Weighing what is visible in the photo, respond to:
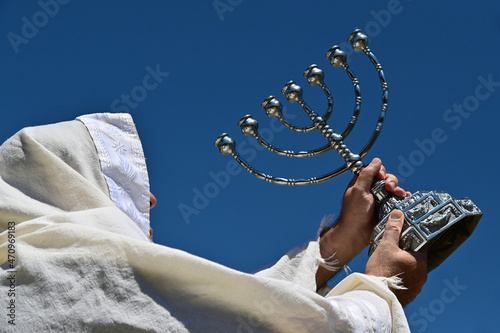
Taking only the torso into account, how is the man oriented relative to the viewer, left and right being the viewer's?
facing to the right of the viewer
